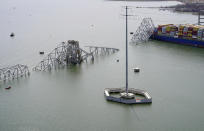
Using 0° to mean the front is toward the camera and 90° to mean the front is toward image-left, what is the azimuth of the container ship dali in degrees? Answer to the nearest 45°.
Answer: approximately 135°

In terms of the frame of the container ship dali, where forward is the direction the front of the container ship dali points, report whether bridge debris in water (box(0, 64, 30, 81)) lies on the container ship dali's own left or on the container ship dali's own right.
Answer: on the container ship dali's own left
